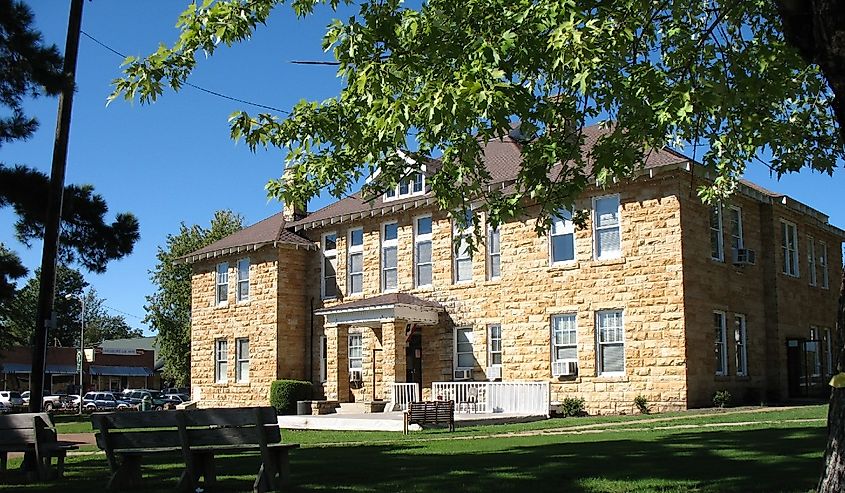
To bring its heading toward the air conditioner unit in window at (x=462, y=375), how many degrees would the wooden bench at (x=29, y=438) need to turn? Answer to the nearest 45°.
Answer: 0° — it already faces it

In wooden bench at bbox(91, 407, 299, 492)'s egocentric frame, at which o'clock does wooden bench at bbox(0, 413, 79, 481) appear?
wooden bench at bbox(0, 413, 79, 481) is roughly at 9 o'clock from wooden bench at bbox(91, 407, 299, 492).

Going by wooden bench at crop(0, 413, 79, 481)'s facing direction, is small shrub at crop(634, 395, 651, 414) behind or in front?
in front

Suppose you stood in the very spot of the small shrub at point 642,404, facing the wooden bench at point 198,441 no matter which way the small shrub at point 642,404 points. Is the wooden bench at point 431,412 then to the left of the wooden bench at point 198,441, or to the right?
right

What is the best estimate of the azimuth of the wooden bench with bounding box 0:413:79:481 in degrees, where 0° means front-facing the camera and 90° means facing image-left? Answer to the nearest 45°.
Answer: approximately 225°

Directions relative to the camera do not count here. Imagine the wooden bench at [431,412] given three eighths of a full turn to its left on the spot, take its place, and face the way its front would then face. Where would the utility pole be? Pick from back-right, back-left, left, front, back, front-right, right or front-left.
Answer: back

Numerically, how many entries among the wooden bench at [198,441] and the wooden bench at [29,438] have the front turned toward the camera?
0

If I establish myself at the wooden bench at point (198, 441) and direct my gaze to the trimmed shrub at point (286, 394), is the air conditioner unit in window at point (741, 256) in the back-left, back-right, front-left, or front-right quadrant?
front-right

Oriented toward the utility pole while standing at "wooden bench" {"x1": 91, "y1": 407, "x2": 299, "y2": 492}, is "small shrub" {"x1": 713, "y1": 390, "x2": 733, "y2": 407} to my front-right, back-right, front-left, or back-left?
front-right

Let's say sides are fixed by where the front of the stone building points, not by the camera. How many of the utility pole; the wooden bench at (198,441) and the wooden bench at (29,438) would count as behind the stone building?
0

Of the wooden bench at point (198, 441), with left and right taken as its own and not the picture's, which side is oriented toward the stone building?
front

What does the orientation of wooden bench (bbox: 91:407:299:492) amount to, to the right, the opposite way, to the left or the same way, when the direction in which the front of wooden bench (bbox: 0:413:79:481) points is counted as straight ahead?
the same way

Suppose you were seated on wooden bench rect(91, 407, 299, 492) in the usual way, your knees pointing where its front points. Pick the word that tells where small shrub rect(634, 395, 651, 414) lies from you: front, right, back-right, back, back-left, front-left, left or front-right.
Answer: front

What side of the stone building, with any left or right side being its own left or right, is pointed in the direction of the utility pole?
front

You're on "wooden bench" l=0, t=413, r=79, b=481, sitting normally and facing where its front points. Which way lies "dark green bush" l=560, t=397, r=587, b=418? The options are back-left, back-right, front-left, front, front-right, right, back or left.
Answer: front

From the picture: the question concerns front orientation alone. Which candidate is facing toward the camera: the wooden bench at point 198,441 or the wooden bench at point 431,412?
the wooden bench at point 431,412

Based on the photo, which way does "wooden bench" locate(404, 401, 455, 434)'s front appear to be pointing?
toward the camera

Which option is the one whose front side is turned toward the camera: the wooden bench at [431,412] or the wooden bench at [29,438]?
the wooden bench at [431,412]

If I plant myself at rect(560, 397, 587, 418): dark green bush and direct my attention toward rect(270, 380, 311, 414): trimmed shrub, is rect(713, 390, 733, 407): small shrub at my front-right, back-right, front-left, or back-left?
back-right

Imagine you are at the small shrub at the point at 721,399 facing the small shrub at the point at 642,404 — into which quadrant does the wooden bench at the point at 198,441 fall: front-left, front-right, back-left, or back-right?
front-left

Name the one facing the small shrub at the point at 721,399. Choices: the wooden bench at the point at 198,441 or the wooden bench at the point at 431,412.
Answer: the wooden bench at the point at 198,441

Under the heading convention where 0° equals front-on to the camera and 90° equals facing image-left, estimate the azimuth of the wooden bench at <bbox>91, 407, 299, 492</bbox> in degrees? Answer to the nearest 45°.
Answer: approximately 225°

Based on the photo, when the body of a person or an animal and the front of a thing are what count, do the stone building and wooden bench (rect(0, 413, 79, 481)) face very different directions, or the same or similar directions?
very different directions
